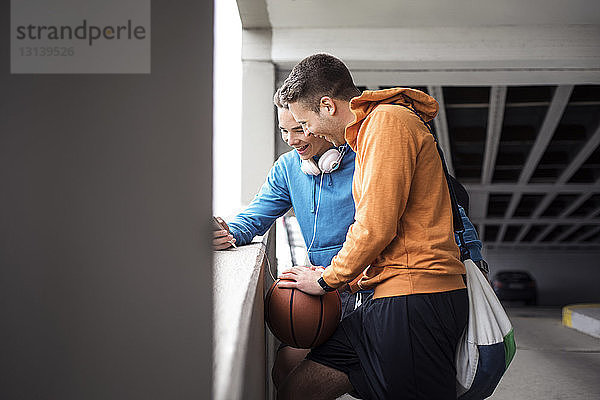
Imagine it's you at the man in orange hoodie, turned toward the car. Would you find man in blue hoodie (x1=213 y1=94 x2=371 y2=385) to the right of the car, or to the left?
left

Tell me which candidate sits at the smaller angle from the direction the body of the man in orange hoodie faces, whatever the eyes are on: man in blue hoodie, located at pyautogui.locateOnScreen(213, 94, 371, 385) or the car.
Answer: the man in blue hoodie

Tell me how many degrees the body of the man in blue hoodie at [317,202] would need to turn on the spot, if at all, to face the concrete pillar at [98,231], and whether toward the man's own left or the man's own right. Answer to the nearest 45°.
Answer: approximately 45° to the man's own left

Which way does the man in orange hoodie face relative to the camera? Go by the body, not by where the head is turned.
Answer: to the viewer's left

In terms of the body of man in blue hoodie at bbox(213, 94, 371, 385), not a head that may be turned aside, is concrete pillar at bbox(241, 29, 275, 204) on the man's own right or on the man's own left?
on the man's own right

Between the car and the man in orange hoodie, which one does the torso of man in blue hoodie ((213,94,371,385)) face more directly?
the man in orange hoodie

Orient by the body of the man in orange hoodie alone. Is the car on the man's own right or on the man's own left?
on the man's own right

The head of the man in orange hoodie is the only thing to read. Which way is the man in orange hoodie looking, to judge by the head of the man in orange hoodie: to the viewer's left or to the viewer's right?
to the viewer's left

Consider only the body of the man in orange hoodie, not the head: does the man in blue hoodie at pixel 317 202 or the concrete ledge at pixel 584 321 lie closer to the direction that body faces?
the man in blue hoodie

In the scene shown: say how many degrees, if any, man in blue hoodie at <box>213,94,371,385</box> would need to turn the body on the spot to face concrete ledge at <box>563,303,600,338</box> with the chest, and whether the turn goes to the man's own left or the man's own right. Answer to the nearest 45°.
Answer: approximately 180°
